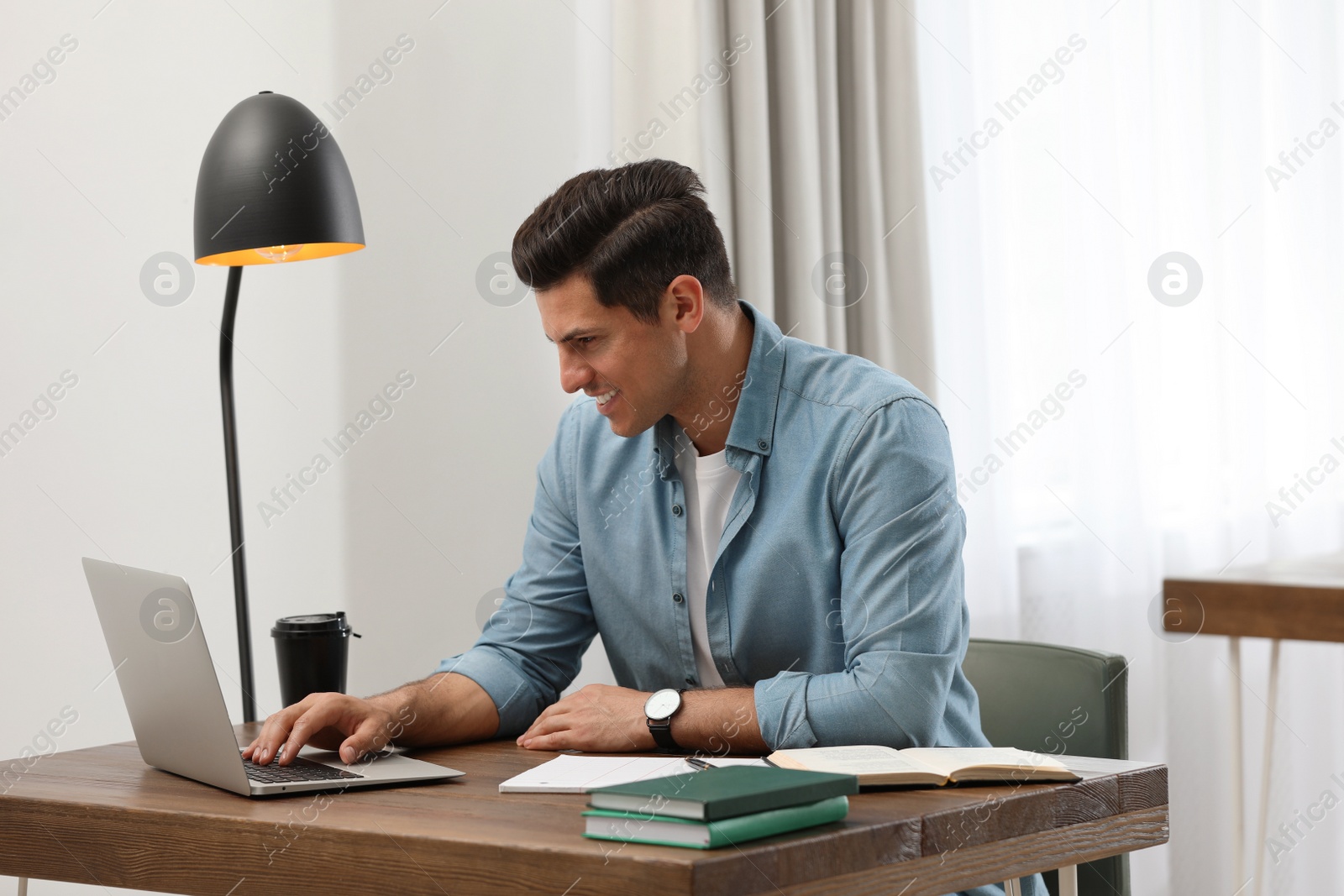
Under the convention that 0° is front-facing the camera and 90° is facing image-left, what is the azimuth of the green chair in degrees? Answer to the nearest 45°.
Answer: approximately 45°

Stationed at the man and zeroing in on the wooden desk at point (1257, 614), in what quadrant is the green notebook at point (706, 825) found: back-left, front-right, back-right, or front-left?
back-right

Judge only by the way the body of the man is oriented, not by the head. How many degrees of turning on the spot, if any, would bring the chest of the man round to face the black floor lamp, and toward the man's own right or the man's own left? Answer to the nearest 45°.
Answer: approximately 90° to the man's own right

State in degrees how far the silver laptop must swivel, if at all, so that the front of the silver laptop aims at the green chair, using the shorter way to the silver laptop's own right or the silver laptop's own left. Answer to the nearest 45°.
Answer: approximately 45° to the silver laptop's own right

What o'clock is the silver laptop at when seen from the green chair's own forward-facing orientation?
The silver laptop is roughly at 12 o'clock from the green chair.

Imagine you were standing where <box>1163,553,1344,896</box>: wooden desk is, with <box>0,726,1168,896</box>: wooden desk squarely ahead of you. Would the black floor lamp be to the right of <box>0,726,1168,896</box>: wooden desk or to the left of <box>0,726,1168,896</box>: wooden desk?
right
